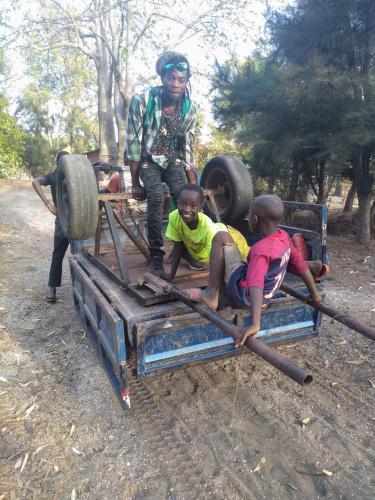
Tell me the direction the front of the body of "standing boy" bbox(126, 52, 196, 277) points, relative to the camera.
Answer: toward the camera

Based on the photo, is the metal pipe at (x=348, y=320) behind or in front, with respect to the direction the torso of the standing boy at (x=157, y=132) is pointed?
in front

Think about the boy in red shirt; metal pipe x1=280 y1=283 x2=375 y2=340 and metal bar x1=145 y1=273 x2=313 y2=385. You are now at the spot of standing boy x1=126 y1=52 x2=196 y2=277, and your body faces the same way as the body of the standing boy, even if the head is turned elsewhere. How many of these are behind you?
0

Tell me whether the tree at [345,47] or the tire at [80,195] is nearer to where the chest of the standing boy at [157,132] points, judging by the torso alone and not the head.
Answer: the tire

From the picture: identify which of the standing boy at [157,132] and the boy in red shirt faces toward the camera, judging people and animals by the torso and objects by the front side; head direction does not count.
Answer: the standing boy

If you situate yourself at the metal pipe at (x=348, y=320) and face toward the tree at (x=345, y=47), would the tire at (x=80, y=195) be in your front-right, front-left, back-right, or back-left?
front-left

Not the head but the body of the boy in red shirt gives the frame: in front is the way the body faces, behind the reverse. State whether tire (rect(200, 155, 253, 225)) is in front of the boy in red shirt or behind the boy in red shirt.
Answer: in front

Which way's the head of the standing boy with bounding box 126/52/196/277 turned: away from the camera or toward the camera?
toward the camera

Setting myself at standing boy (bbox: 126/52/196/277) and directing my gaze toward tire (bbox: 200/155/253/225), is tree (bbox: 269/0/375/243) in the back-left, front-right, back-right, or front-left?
front-left

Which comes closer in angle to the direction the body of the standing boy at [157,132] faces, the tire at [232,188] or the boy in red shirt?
the boy in red shirt

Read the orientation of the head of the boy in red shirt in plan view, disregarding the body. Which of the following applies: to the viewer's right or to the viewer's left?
to the viewer's left

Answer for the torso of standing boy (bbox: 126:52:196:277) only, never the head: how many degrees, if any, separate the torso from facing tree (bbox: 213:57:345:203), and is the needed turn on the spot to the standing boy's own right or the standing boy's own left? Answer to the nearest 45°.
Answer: approximately 135° to the standing boy's own left

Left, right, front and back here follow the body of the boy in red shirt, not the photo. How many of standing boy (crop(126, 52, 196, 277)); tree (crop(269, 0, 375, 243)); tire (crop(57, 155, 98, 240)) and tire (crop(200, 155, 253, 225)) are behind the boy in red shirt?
0

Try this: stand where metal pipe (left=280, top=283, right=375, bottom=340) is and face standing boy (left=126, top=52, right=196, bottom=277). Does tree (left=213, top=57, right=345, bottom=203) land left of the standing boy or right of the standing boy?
right

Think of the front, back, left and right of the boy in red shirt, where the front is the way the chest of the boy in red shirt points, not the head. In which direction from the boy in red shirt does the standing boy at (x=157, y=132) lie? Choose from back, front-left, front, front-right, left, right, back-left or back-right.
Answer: front

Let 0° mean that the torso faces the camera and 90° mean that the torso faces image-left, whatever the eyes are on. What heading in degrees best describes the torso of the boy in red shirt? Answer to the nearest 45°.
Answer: approximately 135°
